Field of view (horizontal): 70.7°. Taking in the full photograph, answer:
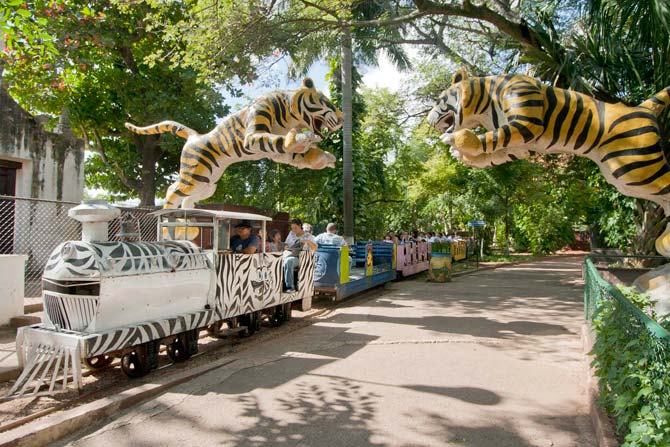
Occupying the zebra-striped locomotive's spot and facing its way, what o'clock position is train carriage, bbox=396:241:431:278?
The train carriage is roughly at 6 o'clock from the zebra-striped locomotive.

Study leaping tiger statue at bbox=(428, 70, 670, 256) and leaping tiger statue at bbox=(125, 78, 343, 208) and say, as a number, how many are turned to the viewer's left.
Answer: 1

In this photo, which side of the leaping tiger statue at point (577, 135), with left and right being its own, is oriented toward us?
left

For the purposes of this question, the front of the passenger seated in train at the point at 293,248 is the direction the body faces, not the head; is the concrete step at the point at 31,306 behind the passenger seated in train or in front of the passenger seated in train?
in front

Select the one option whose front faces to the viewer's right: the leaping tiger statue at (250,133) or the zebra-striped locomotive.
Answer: the leaping tiger statue

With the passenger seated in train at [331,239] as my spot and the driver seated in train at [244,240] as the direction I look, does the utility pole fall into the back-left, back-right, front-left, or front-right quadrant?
back-right

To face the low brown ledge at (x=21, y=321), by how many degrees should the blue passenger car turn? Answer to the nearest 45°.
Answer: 0° — it already faces it

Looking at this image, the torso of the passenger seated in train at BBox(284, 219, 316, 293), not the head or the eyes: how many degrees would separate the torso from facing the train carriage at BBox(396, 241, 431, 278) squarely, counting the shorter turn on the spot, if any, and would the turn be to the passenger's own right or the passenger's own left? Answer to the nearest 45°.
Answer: approximately 180°

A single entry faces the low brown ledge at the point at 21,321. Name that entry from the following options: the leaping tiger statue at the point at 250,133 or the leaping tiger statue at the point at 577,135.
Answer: the leaping tiger statue at the point at 577,135

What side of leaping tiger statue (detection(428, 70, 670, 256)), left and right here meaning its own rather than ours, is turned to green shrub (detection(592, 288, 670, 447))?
left

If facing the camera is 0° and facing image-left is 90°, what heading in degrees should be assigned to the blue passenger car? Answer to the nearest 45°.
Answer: approximately 45°

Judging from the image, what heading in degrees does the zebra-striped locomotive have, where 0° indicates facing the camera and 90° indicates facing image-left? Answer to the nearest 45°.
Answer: approximately 45°

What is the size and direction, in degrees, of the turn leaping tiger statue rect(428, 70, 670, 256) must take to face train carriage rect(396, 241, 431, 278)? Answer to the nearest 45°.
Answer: approximately 45° to its right
